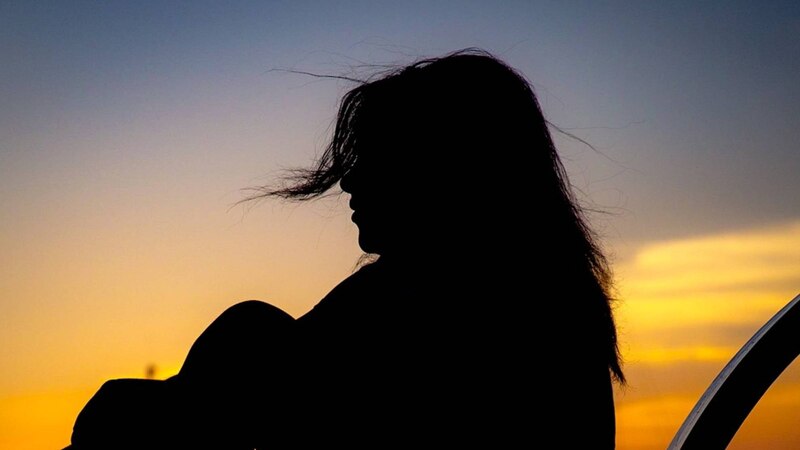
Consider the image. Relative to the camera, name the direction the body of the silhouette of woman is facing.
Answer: to the viewer's left
